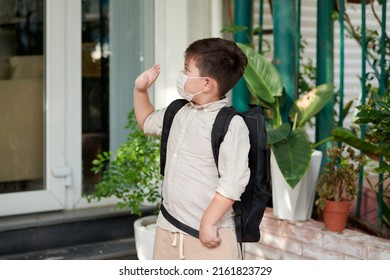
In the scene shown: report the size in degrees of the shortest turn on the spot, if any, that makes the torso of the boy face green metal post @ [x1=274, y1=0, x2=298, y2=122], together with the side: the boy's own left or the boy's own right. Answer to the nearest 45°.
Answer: approximately 135° to the boy's own right

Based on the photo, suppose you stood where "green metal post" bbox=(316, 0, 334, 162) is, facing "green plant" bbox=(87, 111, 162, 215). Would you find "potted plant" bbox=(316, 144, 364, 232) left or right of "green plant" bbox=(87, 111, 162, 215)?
left

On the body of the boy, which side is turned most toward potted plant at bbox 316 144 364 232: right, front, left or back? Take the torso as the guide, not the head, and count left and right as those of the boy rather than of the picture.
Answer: back

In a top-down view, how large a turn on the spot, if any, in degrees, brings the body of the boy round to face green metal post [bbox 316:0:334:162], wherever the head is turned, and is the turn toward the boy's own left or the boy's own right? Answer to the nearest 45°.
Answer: approximately 135° to the boy's own right

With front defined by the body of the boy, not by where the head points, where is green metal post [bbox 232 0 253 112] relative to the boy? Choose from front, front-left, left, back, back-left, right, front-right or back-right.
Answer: back-right

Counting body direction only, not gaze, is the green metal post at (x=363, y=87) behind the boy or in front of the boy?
behind

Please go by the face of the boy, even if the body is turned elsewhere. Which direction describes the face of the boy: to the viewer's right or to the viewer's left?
to the viewer's left

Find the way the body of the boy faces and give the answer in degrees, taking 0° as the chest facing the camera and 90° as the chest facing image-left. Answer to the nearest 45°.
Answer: approximately 45°
